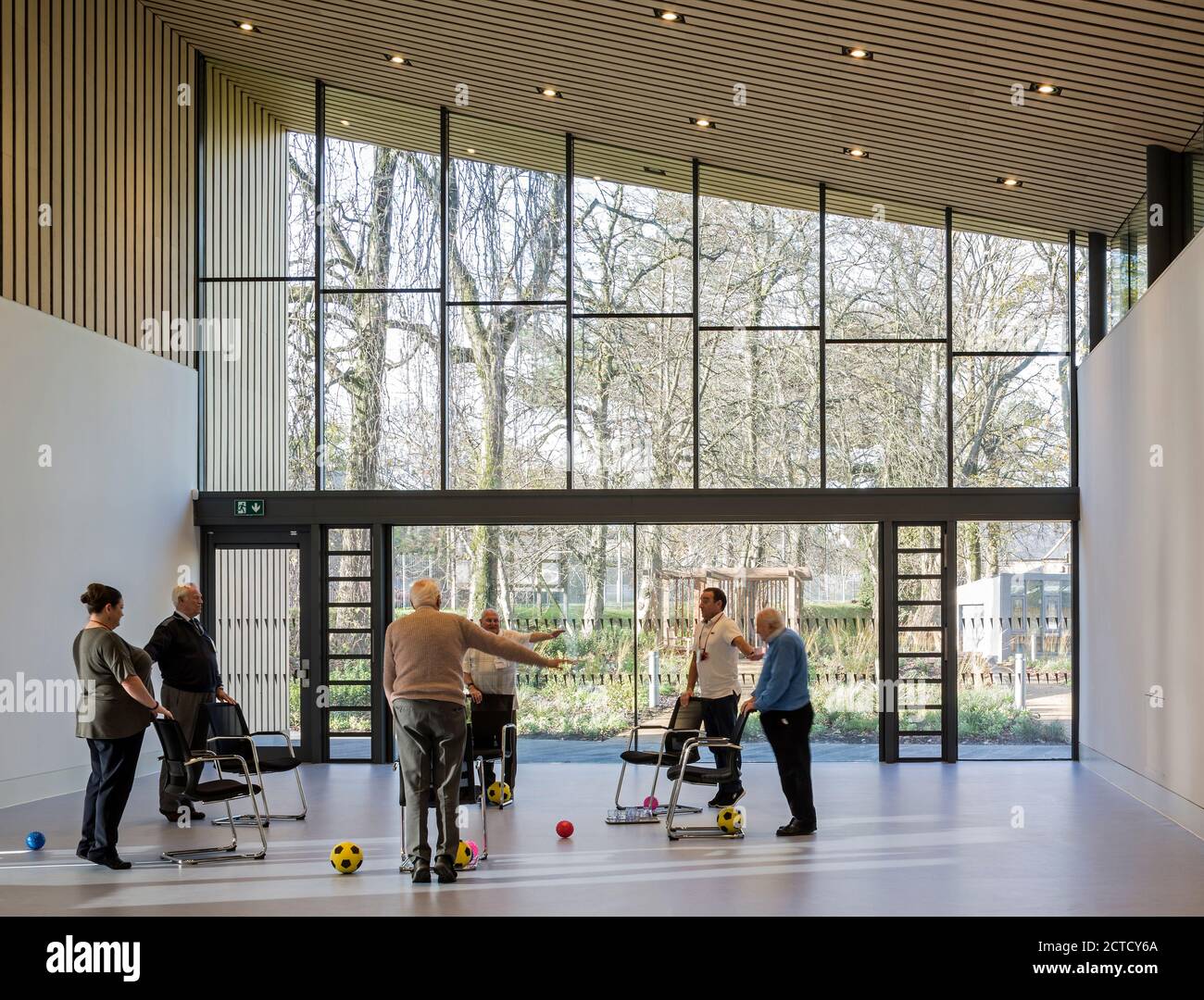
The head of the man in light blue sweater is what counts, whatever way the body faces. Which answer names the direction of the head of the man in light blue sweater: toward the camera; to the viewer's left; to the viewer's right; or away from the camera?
to the viewer's left

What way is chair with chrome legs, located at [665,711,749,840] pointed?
to the viewer's left

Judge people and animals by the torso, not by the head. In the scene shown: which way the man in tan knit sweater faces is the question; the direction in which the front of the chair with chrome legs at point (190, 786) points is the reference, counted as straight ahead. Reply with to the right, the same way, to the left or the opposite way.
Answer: to the left

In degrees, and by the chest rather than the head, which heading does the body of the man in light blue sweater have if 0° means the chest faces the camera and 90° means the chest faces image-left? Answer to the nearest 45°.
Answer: approximately 90°

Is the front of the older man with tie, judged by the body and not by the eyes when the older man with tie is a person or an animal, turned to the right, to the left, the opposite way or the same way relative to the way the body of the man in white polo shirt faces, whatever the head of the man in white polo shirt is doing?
to the left

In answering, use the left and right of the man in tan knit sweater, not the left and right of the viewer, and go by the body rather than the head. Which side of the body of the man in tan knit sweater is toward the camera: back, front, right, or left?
back
